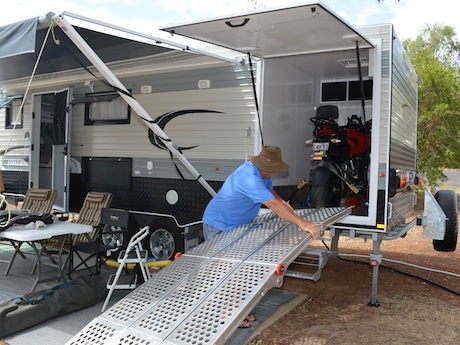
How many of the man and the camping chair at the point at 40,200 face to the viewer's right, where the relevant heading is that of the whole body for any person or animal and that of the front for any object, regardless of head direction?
1

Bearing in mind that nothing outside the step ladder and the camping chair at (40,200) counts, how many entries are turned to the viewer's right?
0

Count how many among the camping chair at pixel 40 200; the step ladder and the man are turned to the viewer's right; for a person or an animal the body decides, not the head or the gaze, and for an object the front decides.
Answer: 1

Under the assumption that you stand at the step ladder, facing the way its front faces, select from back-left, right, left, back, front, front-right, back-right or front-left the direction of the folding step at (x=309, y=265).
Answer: back-left

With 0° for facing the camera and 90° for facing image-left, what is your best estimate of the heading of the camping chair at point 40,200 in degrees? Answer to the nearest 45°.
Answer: approximately 45°

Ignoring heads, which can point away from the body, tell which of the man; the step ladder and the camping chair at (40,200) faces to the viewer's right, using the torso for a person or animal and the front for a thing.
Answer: the man

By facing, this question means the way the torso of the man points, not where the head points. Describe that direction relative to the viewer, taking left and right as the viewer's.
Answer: facing to the right of the viewer

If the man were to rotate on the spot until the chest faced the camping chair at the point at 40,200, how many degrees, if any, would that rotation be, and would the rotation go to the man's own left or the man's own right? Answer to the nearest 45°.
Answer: approximately 135° to the man's own left

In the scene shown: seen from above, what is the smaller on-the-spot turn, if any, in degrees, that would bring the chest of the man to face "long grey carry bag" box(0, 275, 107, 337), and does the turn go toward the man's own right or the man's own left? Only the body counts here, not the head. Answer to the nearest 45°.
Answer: approximately 180°

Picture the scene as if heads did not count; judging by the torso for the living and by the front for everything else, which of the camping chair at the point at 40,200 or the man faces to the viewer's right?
the man

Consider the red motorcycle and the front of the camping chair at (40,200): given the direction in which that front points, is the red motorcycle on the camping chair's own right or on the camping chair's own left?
on the camping chair's own left

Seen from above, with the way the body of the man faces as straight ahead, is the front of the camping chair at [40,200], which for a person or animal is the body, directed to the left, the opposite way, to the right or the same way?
to the right
